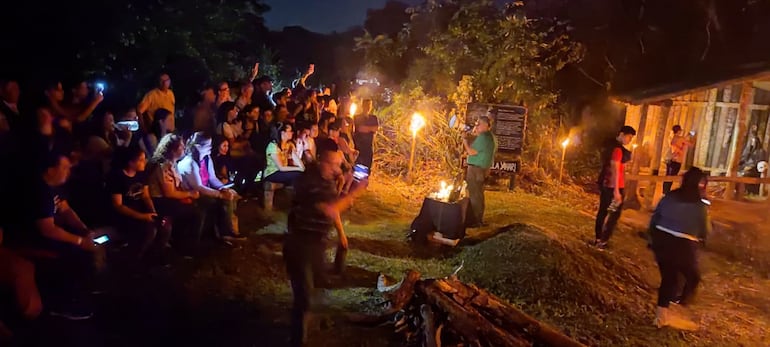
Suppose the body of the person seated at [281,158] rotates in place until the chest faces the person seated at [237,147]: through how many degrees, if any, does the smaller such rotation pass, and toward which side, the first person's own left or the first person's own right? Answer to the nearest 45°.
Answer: approximately 135° to the first person's own right

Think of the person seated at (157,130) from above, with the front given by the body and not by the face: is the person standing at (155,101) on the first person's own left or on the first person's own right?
on the first person's own left

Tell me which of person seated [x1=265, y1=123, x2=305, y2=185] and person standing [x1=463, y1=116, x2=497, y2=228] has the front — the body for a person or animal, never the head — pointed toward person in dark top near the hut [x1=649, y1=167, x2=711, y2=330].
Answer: the person seated

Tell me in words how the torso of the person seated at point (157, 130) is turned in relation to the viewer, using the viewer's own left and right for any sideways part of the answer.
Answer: facing to the right of the viewer

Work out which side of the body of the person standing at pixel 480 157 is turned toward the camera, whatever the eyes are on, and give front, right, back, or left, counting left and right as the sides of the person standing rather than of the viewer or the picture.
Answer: left

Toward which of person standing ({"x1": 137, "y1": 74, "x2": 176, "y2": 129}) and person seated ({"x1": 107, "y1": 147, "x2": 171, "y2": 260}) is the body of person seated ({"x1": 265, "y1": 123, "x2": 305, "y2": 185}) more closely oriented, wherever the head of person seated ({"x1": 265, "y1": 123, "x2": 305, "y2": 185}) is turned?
the person seated

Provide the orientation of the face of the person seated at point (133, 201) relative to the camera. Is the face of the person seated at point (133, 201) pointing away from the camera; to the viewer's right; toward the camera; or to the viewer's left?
to the viewer's right

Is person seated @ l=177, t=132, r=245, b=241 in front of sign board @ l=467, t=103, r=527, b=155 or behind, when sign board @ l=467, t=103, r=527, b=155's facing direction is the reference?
in front

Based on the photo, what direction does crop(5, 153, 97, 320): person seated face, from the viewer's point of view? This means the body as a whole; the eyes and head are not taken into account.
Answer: to the viewer's right

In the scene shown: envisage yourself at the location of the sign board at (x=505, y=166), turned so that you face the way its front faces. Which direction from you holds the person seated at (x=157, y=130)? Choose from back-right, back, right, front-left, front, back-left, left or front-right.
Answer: front-right
